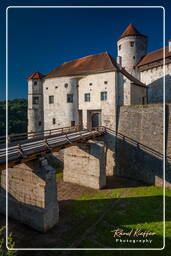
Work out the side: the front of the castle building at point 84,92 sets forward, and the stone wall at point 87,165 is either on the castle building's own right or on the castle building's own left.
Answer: on the castle building's own left

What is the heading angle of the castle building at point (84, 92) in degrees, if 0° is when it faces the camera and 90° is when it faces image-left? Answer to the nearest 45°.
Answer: approximately 45°

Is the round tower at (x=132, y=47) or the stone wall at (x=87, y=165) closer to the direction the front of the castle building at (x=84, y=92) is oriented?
the stone wall

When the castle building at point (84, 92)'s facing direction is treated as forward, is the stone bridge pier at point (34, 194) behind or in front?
in front

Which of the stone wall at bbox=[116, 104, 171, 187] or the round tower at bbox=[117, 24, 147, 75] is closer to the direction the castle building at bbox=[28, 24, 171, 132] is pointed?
the stone wall

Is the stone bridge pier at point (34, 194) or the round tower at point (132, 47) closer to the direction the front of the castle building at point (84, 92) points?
the stone bridge pier
